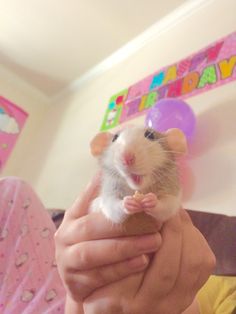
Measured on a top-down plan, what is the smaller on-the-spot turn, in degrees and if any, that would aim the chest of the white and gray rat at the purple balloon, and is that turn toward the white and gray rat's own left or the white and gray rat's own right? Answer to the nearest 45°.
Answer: approximately 180°

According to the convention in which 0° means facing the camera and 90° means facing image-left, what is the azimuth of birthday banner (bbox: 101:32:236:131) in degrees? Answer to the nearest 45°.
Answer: approximately 45°

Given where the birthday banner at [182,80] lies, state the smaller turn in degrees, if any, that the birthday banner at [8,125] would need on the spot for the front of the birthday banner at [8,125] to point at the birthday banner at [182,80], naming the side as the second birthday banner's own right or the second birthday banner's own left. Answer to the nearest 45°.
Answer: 0° — it already faces it

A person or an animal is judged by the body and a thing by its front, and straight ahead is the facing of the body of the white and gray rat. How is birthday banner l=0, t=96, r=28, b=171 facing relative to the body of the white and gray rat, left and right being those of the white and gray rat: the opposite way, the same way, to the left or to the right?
to the left

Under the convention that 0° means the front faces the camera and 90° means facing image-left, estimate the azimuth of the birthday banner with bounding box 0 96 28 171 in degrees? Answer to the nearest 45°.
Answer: approximately 315°

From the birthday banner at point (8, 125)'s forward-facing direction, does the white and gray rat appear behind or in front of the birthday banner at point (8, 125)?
in front
